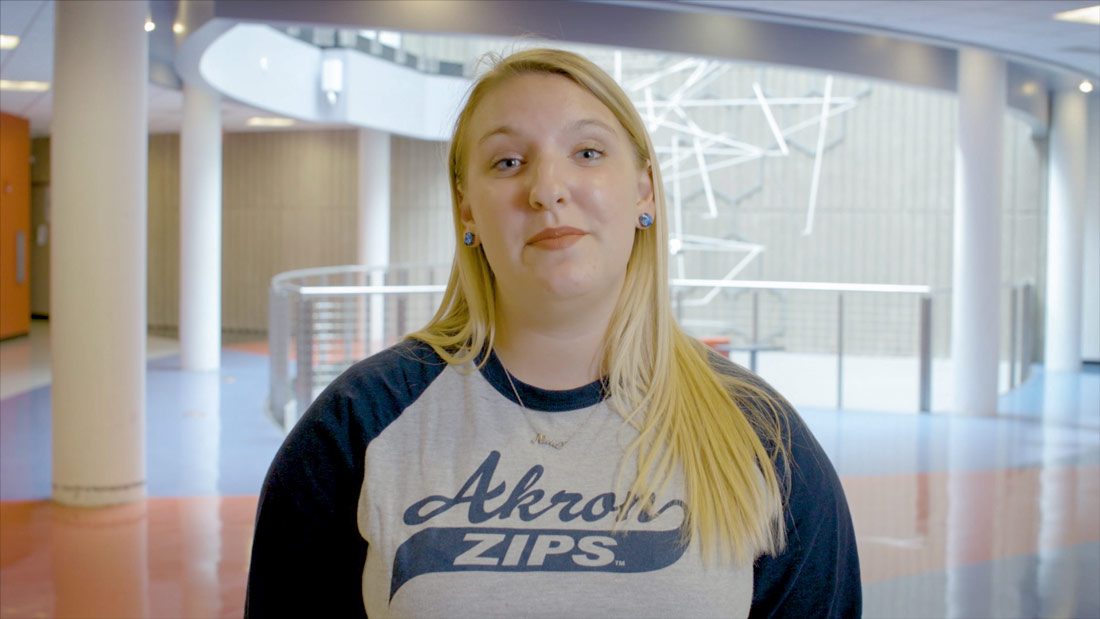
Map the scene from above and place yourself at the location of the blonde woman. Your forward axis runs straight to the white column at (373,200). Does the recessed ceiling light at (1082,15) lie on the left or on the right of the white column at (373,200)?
right

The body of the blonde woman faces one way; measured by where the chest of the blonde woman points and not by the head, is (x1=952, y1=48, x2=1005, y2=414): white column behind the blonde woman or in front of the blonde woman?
behind

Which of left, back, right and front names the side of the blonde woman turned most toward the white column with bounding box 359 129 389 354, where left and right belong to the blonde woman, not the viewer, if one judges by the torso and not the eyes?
back

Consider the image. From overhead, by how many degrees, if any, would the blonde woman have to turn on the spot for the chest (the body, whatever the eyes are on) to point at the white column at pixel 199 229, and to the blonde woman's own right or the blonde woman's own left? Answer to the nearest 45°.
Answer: approximately 180°

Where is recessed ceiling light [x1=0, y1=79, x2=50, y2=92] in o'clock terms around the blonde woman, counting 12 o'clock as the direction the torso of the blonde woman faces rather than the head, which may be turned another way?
The recessed ceiling light is roughly at 5 o'clock from the blonde woman.

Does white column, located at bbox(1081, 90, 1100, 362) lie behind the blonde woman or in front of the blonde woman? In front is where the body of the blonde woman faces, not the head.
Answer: behind

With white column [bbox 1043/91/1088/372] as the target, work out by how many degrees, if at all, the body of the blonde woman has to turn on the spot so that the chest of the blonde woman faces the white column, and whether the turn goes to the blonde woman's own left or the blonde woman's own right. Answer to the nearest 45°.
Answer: approximately 135° to the blonde woman's own left

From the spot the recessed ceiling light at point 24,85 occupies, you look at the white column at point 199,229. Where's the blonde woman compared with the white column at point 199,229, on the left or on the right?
right

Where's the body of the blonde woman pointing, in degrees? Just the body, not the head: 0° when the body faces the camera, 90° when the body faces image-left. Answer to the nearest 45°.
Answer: approximately 0°
